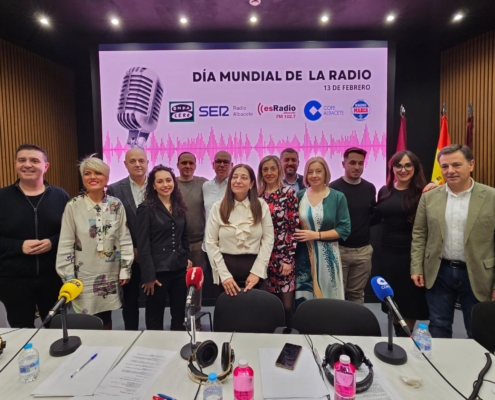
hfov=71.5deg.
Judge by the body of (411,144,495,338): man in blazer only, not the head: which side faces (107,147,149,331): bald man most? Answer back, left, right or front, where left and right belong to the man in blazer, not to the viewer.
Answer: right

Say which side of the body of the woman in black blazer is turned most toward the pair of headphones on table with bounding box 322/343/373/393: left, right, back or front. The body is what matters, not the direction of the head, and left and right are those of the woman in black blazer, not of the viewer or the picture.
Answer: front

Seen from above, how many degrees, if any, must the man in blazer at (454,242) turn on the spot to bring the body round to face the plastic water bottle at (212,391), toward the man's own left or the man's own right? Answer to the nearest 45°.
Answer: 0° — they already face it

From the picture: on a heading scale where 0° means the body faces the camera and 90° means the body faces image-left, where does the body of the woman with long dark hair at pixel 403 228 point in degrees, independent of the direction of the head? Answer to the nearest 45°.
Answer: approximately 45°

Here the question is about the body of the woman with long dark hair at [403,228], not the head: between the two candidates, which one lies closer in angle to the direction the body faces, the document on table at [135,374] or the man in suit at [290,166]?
the document on table

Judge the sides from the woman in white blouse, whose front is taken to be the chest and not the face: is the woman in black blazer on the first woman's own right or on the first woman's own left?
on the first woman's own right

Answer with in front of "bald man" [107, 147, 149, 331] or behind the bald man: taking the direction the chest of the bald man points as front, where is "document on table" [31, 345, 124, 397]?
in front

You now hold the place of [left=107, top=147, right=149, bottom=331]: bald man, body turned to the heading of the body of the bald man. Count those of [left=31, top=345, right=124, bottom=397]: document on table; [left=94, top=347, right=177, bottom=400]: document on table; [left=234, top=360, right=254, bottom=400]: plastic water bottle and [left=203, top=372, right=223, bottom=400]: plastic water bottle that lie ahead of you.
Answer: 4

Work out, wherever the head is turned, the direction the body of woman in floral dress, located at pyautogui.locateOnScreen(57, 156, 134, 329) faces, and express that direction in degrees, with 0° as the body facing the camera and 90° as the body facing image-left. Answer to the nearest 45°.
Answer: approximately 0°

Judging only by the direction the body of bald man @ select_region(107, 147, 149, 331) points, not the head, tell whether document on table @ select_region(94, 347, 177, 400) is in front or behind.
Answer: in front

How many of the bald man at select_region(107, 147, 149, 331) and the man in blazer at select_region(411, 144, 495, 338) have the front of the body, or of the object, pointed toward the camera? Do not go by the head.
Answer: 2

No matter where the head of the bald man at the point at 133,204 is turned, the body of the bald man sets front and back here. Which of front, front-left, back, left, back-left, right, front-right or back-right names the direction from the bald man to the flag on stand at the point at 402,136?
left
